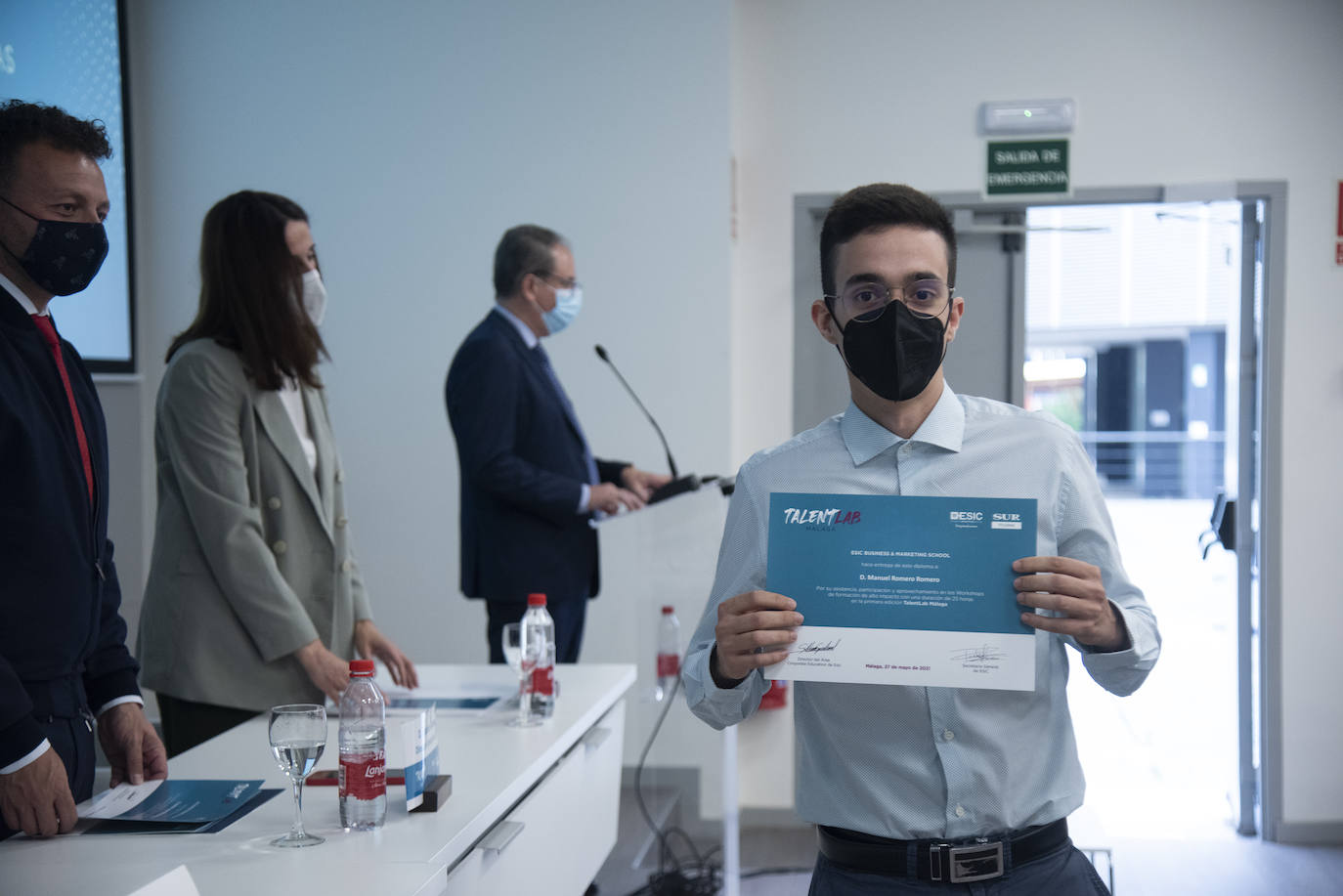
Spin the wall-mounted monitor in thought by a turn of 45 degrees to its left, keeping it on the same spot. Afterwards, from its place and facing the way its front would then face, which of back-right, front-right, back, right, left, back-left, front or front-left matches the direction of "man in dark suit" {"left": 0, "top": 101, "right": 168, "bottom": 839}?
front-right

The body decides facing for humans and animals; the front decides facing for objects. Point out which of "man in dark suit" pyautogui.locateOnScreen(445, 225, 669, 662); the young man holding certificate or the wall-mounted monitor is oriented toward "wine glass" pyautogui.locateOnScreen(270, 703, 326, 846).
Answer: the wall-mounted monitor

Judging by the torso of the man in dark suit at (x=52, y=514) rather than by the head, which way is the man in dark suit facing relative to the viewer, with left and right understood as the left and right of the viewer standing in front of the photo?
facing the viewer and to the right of the viewer

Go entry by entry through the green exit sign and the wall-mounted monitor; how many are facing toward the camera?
2

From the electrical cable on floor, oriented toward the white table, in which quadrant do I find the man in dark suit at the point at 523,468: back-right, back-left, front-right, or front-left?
front-right

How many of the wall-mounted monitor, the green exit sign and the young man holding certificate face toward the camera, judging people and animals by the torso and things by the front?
3

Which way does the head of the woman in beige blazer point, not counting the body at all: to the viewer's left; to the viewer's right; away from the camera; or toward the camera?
to the viewer's right

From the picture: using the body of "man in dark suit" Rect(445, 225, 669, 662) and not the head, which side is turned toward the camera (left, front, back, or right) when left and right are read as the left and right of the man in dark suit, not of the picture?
right

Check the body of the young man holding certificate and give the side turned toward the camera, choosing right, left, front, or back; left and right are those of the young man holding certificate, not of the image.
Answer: front

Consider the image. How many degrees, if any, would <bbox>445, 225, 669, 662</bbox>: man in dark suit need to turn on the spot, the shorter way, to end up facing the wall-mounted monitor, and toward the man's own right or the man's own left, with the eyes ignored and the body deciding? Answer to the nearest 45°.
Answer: approximately 135° to the man's own left

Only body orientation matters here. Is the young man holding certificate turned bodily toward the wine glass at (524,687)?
no

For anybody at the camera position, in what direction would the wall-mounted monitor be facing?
facing the viewer

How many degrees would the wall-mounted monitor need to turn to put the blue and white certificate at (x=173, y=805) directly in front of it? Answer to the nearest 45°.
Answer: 0° — it already faces it

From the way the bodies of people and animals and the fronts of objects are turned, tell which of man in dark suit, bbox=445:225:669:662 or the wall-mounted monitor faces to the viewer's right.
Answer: the man in dark suit

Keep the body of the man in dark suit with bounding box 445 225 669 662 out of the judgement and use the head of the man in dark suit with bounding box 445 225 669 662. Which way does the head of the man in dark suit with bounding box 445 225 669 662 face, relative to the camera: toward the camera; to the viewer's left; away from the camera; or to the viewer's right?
to the viewer's right
